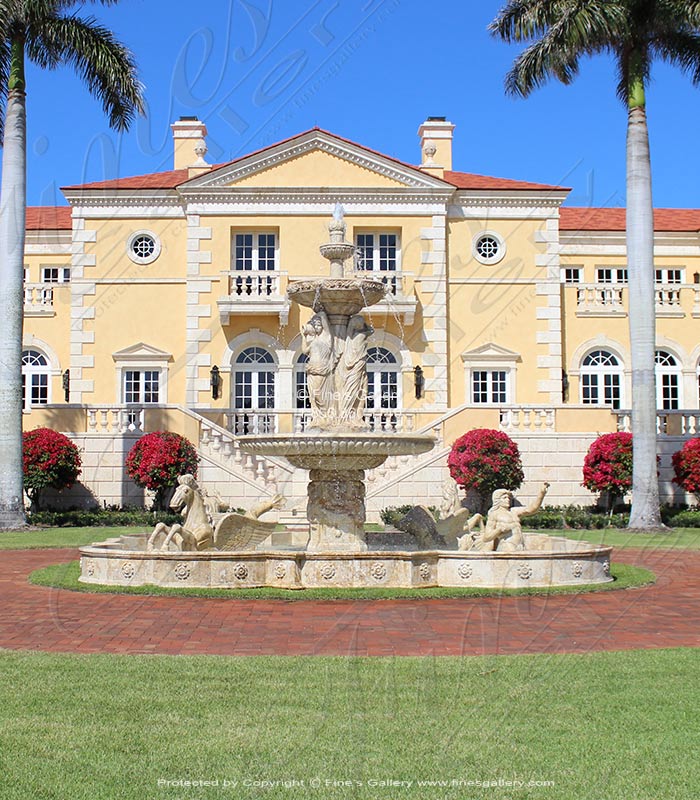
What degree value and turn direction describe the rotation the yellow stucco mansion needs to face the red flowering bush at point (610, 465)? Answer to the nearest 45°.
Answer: approximately 45° to its left

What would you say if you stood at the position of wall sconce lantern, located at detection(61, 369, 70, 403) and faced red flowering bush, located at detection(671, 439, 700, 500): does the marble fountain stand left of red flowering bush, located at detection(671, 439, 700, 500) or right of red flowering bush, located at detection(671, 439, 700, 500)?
right

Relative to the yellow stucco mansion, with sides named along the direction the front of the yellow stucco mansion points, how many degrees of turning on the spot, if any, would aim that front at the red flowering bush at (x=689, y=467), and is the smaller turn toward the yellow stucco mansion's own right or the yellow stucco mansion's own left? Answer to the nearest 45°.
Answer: approximately 45° to the yellow stucco mansion's own left

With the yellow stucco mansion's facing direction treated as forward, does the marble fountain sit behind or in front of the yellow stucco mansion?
in front

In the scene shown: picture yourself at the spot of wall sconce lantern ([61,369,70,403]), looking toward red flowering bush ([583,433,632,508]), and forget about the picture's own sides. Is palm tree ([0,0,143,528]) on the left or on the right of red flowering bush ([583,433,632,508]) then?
right

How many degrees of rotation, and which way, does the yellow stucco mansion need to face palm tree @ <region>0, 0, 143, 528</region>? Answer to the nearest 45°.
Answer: approximately 45° to its right

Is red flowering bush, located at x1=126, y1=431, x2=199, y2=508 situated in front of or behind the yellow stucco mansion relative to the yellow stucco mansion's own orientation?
in front

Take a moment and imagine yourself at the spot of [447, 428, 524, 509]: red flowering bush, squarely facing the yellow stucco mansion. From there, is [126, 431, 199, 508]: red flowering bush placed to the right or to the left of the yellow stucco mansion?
left

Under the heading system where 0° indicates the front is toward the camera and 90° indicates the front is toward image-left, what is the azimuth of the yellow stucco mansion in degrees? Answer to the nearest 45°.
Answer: approximately 0°
